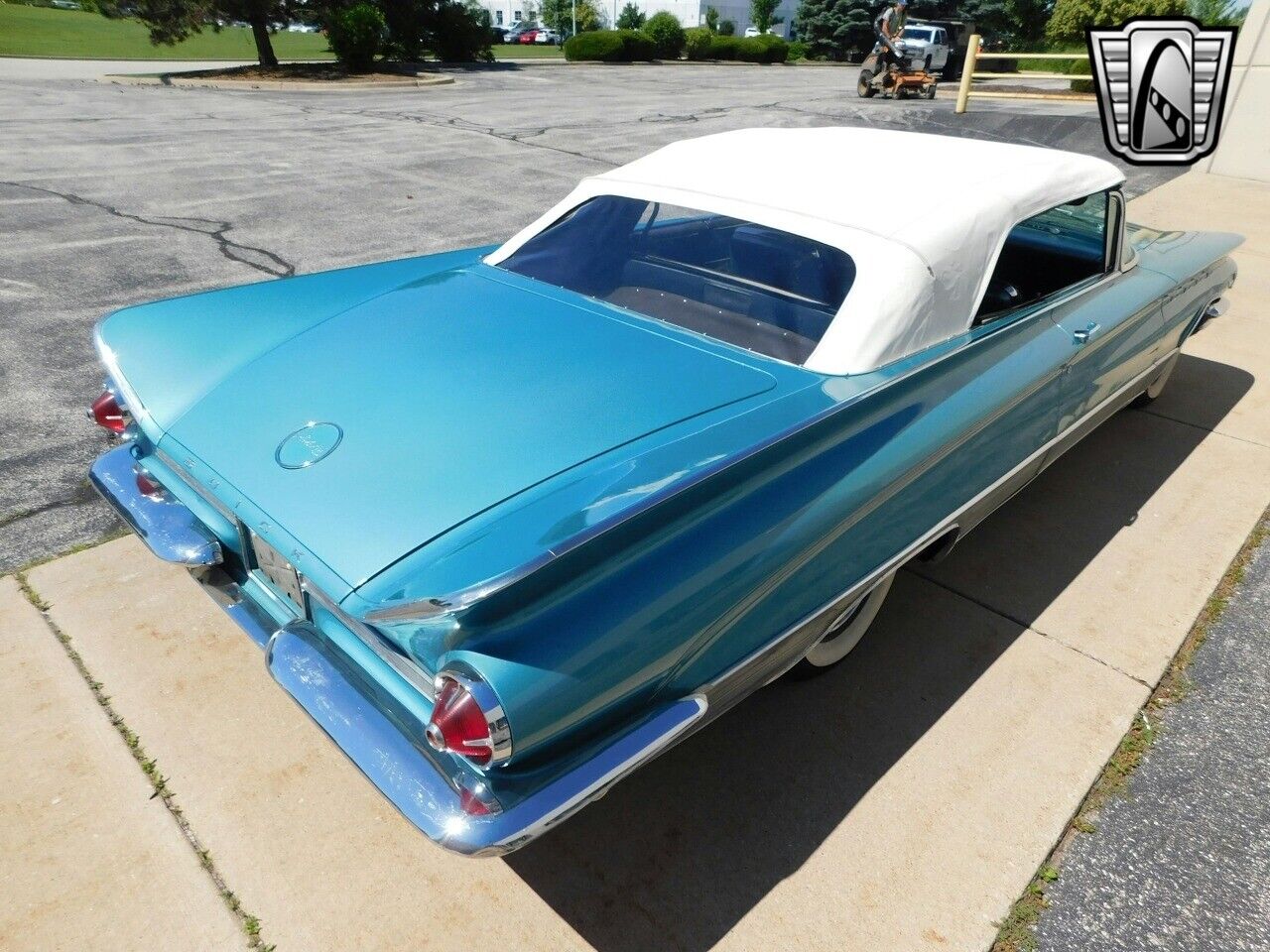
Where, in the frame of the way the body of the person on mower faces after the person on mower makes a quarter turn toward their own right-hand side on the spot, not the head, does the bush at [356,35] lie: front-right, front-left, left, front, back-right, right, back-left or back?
front-right

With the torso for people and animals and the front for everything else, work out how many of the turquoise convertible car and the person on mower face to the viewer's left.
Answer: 0

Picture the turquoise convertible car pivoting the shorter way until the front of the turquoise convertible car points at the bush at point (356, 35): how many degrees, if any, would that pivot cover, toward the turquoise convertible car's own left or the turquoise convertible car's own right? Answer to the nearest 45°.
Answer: approximately 45° to the turquoise convertible car's own left

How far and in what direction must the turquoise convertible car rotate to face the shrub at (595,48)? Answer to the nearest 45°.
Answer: approximately 45° to its left

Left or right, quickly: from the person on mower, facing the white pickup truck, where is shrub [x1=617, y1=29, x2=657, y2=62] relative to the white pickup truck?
left

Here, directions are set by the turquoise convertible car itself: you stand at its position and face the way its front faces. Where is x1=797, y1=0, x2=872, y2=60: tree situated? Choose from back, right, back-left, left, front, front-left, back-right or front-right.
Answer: front-left

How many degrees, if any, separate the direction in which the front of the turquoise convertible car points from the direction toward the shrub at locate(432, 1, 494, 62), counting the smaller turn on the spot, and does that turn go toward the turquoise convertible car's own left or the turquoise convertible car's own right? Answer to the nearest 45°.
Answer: approximately 45° to the turquoise convertible car's own left

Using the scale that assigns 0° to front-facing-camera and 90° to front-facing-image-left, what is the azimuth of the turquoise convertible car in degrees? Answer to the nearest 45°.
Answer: approximately 225°

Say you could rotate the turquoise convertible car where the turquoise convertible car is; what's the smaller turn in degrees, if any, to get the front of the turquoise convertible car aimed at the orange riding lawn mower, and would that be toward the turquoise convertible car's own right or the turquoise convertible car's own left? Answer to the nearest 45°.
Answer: approximately 45° to the turquoise convertible car's own left

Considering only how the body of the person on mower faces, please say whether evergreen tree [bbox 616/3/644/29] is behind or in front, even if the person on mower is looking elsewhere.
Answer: behind

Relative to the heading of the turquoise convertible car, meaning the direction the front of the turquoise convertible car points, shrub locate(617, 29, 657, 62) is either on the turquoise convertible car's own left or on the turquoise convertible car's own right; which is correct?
on the turquoise convertible car's own left

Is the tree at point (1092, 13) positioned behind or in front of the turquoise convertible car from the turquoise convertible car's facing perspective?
in front
